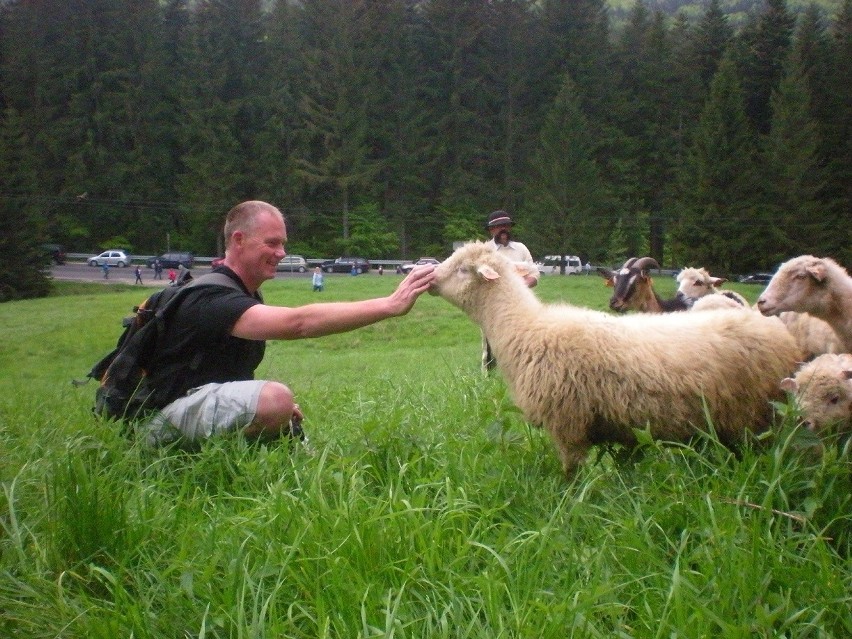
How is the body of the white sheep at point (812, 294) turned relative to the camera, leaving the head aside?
to the viewer's left

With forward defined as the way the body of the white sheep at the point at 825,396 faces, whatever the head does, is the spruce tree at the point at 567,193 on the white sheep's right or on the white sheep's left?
on the white sheep's right

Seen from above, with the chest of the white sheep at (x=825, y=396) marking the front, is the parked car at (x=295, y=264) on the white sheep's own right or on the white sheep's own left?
on the white sheep's own right

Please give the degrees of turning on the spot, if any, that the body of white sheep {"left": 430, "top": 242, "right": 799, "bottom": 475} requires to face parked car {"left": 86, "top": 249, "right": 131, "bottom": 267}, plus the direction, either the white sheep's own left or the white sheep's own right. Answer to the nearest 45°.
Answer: approximately 45° to the white sheep's own right

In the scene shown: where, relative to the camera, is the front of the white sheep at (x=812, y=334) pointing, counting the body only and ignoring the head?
to the viewer's left

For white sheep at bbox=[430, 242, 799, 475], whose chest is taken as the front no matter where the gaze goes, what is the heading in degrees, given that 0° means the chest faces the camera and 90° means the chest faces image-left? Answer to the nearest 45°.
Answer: approximately 90°

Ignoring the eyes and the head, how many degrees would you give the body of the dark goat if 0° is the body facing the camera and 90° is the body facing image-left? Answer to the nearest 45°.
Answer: approximately 45°
